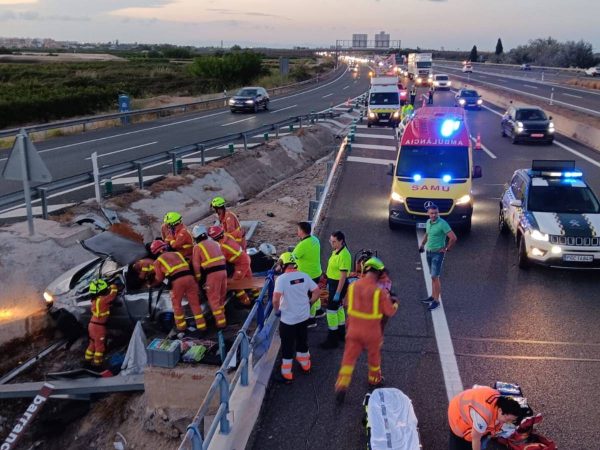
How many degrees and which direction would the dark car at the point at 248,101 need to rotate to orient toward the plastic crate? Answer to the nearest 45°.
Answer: approximately 45° to its left

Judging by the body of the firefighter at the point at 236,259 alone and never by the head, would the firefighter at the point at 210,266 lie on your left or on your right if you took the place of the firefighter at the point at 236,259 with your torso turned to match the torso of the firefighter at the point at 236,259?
on your left

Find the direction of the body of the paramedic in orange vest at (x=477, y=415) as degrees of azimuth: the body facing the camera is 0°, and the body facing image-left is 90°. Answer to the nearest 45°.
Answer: approximately 270°

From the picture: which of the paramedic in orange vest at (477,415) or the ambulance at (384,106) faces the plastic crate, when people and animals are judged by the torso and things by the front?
the ambulance

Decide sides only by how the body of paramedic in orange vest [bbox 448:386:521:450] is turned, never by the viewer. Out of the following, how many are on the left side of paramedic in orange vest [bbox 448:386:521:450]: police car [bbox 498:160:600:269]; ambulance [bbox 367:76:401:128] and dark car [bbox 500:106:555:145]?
3

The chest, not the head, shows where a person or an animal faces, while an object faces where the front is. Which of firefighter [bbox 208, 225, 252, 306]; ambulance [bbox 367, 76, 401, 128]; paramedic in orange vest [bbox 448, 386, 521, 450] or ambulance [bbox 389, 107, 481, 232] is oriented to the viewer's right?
paramedic in orange vest [bbox 448, 386, 521, 450]

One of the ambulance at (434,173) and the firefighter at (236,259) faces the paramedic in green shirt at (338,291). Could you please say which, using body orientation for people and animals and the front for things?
the ambulance

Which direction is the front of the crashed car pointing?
to the viewer's left

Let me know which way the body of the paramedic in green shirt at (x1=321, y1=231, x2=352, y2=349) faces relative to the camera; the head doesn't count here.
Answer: to the viewer's left

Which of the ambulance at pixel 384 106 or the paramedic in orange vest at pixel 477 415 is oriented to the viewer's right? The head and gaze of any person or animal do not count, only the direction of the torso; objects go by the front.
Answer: the paramedic in orange vest

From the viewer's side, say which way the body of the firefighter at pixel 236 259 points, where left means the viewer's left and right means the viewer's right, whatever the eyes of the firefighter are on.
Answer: facing to the left of the viewer
